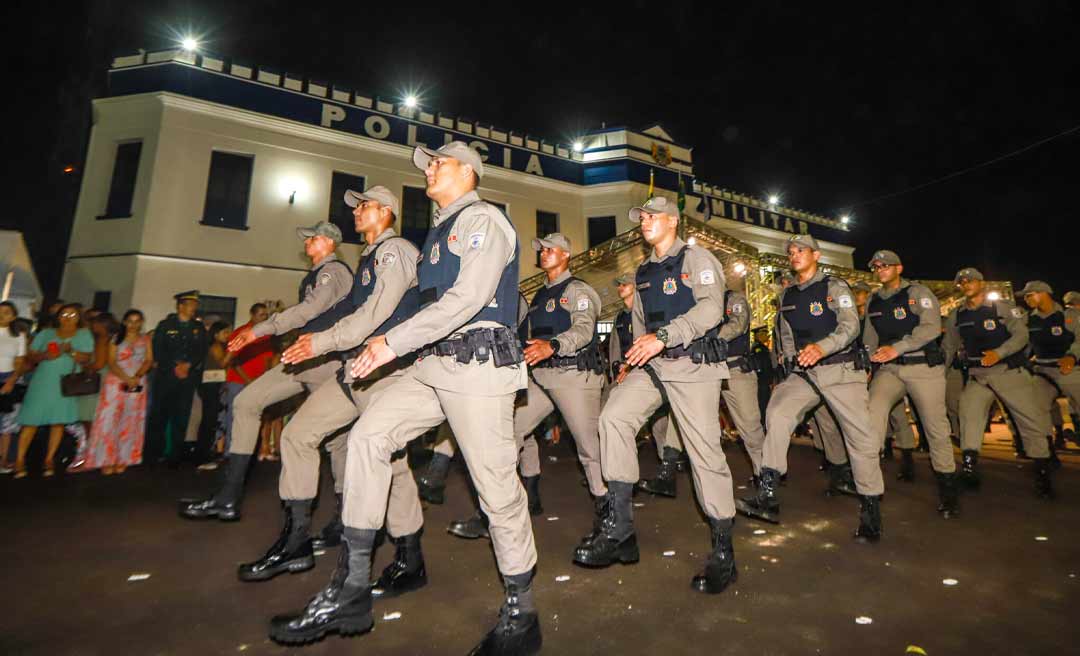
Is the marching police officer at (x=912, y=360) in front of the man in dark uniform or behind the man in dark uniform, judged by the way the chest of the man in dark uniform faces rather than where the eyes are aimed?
in front

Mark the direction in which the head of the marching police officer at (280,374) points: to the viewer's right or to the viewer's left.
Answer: to the viewer's left

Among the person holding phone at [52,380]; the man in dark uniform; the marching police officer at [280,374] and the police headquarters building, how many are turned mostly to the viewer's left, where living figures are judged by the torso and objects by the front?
1

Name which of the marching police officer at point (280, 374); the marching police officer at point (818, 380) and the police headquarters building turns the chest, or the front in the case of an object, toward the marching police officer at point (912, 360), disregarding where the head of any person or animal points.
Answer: the police headquarters building

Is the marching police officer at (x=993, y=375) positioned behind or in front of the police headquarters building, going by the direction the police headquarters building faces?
in front

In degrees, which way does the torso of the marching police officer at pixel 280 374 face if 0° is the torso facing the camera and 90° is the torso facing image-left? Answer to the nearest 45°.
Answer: approximately 90°

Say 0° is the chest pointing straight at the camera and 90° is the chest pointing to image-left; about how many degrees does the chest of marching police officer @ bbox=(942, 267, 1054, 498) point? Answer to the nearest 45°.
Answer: approximately 45°

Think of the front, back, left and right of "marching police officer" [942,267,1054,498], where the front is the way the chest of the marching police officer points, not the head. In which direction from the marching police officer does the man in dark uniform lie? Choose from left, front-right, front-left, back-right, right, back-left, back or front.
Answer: front

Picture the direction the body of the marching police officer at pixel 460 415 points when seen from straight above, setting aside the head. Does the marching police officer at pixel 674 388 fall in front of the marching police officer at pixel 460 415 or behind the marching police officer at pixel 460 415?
behind

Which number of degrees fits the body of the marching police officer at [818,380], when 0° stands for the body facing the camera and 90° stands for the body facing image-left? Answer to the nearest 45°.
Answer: approximately 45°

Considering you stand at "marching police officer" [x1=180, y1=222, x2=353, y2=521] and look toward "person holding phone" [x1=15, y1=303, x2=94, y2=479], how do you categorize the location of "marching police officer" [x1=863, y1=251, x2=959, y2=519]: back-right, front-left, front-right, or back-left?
back-right

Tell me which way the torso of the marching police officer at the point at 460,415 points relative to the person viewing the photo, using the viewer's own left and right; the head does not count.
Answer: facing the viewer and to the left of the viewer

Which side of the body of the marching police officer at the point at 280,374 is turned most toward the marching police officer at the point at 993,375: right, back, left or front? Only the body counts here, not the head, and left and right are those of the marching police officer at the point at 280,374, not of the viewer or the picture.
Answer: back

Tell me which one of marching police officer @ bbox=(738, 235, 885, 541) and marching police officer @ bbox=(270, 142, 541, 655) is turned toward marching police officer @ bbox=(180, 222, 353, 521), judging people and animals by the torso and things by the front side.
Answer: marching police officer @ bbox=(738, 235, 885, 541)

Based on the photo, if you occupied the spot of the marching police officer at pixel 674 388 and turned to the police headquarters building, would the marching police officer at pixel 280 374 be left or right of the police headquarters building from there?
left

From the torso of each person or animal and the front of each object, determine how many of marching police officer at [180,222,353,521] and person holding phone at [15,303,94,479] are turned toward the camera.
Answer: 1

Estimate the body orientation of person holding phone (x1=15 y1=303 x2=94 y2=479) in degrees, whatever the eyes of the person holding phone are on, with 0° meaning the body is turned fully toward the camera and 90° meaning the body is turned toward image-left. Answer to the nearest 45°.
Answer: approximately 0°

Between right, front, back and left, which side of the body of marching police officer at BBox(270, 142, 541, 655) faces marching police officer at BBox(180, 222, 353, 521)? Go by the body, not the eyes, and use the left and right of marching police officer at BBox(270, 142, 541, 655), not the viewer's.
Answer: right
